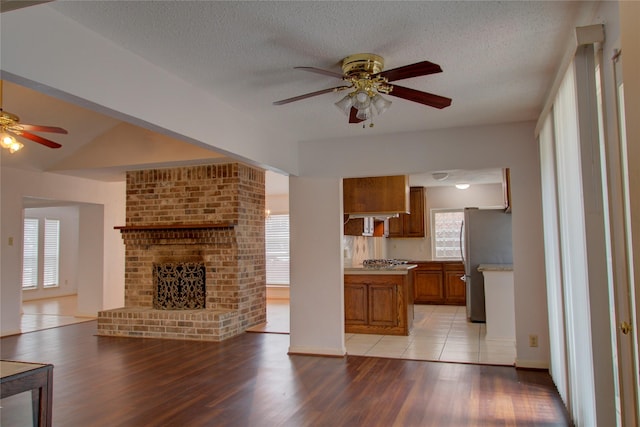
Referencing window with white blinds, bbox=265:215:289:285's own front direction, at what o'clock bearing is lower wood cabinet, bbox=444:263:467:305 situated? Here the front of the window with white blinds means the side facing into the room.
The lower wood cabinet is roughly at 10 o'clock from the window with white blinds.

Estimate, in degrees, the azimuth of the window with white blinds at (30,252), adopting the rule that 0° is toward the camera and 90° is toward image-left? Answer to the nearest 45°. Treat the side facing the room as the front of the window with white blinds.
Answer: approximately 0°

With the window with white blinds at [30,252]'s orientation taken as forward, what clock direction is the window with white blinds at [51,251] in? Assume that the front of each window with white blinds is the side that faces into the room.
the window with white blinds at [51,251] is roughly at 8 o'clock from the window with white blinds at [30,252].

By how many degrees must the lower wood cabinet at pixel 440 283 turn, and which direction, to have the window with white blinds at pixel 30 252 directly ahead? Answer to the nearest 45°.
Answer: approximately 90° to its right

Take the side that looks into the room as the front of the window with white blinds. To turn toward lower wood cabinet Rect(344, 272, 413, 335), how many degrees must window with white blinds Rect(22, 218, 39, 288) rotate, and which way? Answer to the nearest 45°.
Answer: approximately 45° to its left
